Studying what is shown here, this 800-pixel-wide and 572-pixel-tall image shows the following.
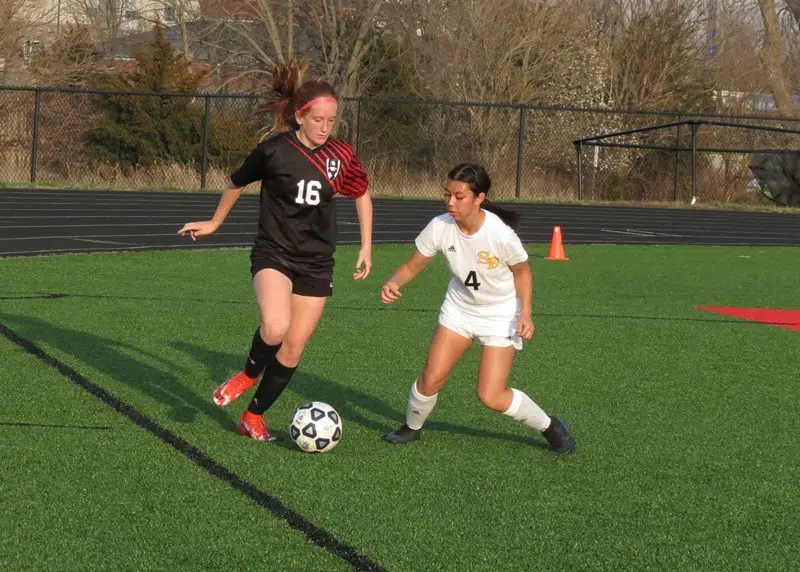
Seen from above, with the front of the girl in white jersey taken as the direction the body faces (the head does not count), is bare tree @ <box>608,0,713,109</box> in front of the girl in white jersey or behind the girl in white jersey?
behind

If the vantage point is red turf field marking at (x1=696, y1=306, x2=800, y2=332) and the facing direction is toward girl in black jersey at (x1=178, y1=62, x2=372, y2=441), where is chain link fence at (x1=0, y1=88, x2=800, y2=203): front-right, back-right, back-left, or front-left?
back-right

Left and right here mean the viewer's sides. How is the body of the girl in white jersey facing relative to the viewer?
facing the viewer and to the left of the viewer

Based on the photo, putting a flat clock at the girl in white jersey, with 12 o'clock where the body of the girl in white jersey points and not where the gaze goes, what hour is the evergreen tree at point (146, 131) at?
The evergreen tree is roughly at 4 o'clock from the girl in white jersey.

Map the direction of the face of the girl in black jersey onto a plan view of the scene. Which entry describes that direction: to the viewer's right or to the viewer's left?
to the viewer's right

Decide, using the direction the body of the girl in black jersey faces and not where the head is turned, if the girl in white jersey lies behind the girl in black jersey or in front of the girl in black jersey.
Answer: in front

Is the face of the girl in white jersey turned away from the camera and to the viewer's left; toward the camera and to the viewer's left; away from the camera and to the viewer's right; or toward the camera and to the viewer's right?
toward the camera and to the viewer's left

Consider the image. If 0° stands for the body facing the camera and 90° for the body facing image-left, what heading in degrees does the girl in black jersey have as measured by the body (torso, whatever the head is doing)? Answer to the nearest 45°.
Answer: approximately 315°

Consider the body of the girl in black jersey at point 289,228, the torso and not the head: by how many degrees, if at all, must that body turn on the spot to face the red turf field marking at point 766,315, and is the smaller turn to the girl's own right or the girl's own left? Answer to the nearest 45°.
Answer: approximately 90° to the girl's own left

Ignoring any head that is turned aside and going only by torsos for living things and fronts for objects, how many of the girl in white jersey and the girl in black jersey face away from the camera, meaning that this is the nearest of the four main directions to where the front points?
0

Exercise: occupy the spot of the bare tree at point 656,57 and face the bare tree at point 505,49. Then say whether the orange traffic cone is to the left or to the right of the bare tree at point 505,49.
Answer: left

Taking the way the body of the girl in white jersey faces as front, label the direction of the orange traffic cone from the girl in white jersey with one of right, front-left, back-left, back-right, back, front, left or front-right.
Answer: back-right

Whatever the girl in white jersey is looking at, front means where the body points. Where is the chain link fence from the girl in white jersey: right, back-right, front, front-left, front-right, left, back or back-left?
back-right

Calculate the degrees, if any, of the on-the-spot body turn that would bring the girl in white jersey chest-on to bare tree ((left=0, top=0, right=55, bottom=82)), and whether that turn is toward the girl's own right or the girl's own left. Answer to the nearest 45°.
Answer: approximately 90° to the girl's own right
